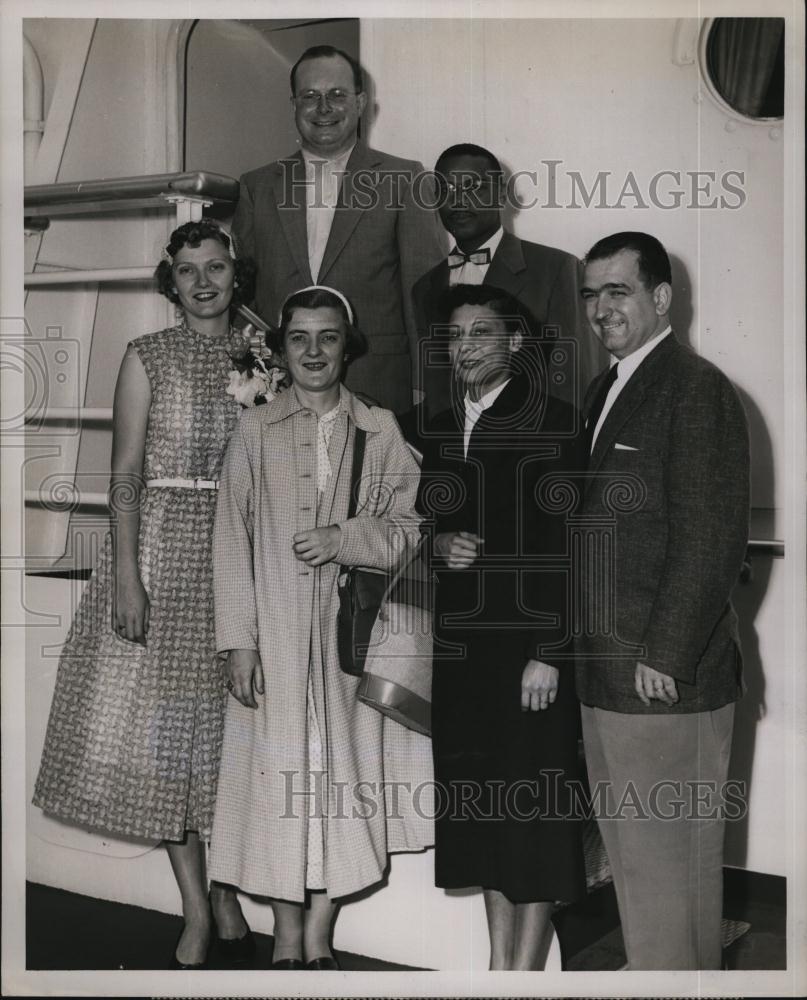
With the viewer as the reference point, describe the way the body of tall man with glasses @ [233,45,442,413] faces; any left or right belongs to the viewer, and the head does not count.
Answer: facing the viewer

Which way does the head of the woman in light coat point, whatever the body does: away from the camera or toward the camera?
toward the camera

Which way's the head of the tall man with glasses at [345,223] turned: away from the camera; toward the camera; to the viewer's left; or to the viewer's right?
toward the camera

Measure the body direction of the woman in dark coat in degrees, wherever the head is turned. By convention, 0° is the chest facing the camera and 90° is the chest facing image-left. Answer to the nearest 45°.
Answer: approximately 45°

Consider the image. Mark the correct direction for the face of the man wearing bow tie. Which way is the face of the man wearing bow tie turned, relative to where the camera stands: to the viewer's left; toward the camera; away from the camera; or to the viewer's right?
toward the camera

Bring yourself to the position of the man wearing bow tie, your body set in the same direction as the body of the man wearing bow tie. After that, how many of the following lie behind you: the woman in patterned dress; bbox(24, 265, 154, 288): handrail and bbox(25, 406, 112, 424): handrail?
0

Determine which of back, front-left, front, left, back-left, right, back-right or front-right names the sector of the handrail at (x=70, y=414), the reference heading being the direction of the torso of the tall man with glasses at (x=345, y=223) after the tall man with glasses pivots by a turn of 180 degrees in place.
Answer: left

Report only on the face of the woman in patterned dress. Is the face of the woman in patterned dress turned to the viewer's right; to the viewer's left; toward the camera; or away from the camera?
toward the camera

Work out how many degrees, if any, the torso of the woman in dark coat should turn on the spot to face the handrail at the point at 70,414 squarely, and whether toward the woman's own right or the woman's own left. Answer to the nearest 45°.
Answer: approximately 45° to the woman's own right

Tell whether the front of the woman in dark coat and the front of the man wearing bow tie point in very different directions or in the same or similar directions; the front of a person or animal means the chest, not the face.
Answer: same or similar directions

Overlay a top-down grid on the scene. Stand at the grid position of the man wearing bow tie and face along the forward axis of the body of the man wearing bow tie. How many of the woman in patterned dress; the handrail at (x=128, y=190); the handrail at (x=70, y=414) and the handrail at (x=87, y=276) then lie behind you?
0
